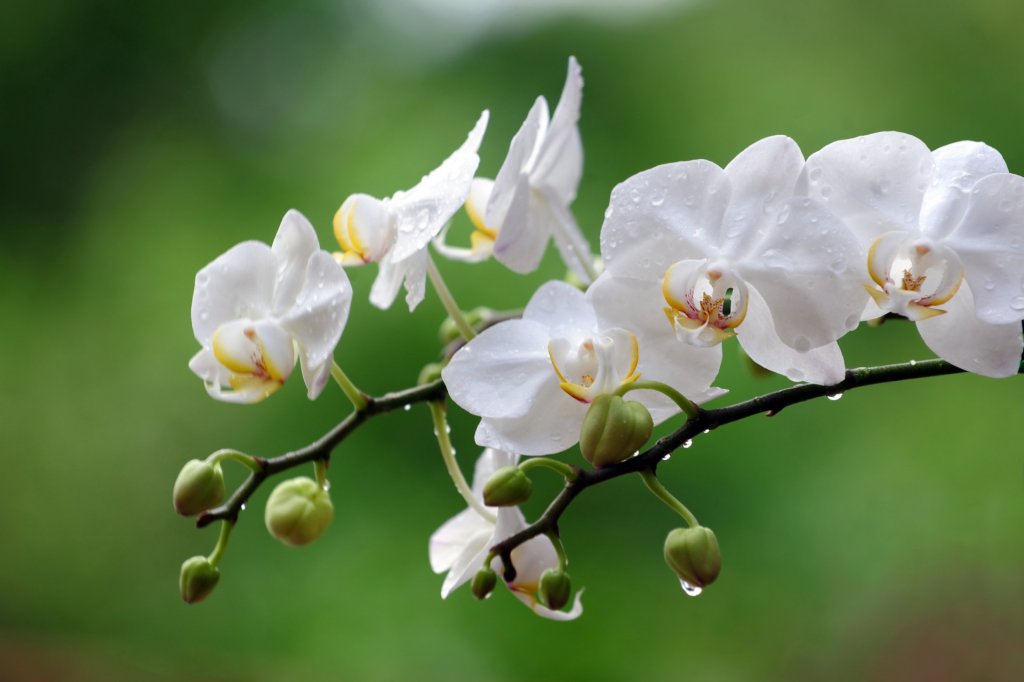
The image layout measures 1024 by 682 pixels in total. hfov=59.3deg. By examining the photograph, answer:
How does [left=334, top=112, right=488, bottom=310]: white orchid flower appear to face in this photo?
to the viewer's left

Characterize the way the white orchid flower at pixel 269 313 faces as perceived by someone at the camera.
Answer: facing the viewer and to the left of the viewer

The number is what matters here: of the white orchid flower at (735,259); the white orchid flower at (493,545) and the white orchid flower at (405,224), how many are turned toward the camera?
1

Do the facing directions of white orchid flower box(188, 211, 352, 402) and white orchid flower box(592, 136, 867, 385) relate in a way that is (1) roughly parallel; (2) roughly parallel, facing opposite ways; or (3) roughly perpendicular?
roughly parallel

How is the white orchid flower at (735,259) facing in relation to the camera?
toward the camera

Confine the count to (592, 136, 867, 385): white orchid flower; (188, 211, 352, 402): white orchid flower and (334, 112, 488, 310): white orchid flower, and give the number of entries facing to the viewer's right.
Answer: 0
